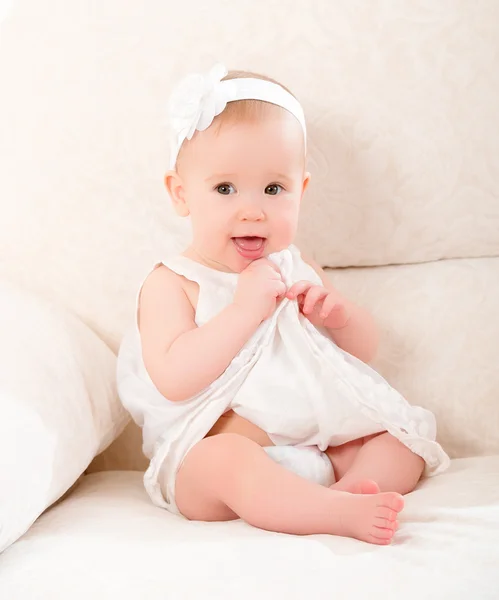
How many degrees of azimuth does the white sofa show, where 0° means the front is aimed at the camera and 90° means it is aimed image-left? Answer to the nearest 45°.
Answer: approximately 0°
